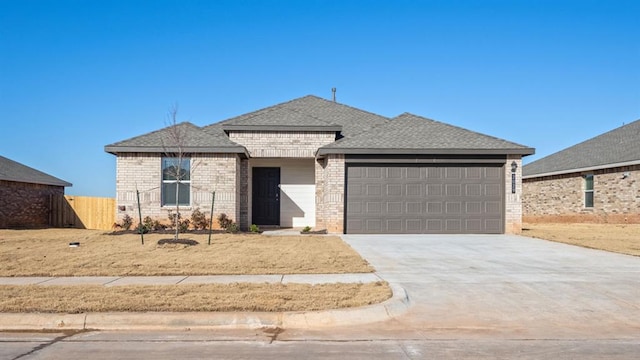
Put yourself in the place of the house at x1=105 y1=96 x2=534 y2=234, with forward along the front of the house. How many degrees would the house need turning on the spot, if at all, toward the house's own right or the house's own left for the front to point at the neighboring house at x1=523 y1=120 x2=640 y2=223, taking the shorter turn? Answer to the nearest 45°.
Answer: approximately 135° to the house's own left

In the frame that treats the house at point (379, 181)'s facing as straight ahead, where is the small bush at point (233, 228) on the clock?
The small bush is roughly at 1 o'clock from the house.

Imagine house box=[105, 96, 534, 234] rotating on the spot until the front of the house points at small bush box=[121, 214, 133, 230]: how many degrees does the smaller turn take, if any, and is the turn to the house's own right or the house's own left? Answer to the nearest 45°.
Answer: approximately 90° to the house's own right

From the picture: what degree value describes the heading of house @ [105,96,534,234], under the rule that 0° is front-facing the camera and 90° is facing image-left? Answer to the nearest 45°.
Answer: approximately 0°

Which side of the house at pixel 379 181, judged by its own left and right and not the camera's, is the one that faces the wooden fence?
right

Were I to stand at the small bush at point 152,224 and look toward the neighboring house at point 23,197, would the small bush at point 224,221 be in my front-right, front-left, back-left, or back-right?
back-right

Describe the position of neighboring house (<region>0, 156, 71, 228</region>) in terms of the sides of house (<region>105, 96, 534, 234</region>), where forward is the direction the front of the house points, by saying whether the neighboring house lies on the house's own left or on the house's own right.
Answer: on the house's own right
